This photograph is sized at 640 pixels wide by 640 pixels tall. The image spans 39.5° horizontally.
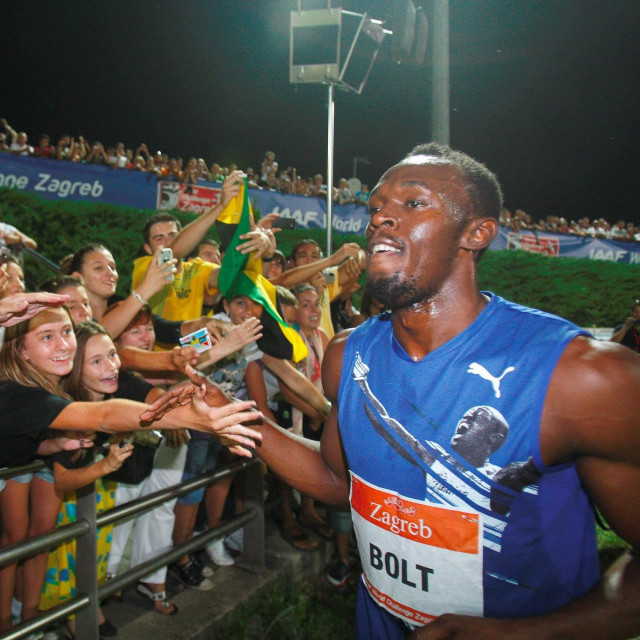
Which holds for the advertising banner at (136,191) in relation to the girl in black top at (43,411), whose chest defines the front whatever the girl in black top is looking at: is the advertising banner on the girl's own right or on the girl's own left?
on the girl's own left

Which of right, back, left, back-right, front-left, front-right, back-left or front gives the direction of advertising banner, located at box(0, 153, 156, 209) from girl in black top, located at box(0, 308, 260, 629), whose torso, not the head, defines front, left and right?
back-left

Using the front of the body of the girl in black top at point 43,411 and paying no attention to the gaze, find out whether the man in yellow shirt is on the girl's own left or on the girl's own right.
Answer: on the girl's own left

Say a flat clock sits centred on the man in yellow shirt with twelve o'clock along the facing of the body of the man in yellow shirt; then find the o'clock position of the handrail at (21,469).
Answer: The handrail is roughly at 2 o'clock from the man in yellow shirt.

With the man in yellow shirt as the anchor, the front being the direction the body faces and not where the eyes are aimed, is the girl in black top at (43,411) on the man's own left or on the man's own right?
on the man's own right

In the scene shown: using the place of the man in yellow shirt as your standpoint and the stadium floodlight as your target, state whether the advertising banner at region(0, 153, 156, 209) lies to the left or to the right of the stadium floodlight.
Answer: left

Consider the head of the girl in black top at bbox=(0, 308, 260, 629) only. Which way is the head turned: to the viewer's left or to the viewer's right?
to the viewer's right

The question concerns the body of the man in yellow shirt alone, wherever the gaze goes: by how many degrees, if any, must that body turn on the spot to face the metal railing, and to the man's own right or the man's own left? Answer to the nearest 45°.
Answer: approximately 45° to the man's own right

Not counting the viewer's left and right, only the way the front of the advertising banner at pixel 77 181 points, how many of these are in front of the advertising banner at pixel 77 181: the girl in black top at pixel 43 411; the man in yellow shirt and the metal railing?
3

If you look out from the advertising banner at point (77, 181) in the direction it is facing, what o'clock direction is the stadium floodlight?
The stadium floodlight is roughly at 10 o'clock from the advertising banner.
